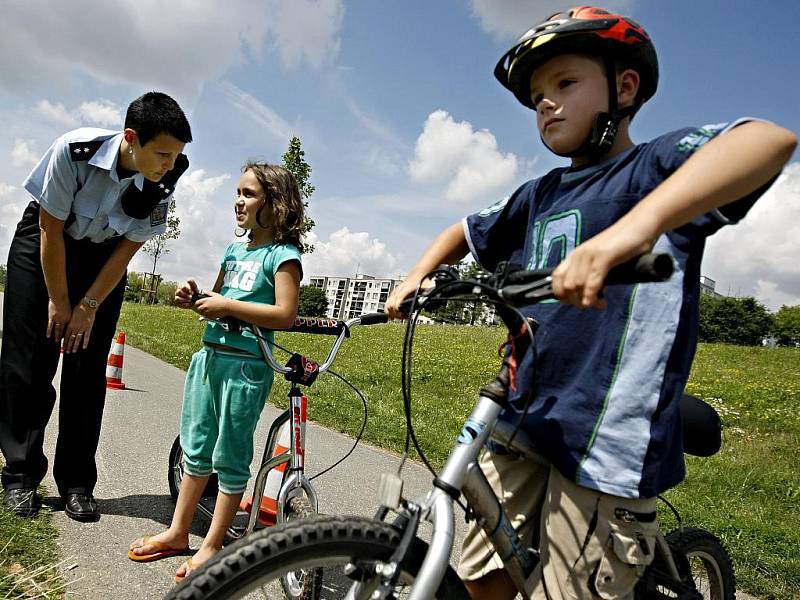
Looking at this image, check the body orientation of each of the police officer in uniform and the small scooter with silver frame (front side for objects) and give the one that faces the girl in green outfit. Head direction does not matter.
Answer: the police officer in uniform

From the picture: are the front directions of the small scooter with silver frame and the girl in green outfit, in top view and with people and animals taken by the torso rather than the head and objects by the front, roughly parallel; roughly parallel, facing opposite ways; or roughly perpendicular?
roughly perpendicular

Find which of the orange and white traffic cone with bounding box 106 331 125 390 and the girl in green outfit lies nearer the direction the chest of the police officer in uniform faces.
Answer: the girl in green outfit

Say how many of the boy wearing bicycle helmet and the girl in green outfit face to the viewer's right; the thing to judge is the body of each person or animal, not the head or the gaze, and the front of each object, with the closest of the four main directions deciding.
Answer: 0

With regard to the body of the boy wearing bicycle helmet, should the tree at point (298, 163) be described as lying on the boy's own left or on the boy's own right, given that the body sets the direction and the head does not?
on the boy's own right

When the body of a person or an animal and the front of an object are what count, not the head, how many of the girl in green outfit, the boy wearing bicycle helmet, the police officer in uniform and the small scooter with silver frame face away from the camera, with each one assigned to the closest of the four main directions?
0

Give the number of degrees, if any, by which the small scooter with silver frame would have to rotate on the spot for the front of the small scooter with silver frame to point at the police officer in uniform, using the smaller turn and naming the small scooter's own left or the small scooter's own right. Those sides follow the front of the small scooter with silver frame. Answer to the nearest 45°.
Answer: approximately 180°

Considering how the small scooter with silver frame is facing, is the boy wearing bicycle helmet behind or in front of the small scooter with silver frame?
in front

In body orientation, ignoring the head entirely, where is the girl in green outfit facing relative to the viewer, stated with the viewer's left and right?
facing the viewer and to the left of the viewer

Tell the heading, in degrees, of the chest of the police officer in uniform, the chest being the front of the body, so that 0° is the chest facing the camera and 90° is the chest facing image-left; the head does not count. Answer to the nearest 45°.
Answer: approximately 315°

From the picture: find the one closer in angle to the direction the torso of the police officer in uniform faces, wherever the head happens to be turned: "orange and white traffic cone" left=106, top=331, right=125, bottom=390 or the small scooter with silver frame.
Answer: the small scooter with silver frame

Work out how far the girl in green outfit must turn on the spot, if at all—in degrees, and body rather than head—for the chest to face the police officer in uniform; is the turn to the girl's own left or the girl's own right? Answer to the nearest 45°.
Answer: approximately 90° to the girl's own right

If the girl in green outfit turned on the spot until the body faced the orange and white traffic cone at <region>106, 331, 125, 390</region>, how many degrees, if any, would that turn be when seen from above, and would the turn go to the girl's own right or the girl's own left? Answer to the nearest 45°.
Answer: approximately 135° to the girl's own right

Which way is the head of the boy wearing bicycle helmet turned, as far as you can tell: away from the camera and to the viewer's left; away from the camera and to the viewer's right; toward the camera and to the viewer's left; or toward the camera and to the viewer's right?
toward the camera and to the viewer's left

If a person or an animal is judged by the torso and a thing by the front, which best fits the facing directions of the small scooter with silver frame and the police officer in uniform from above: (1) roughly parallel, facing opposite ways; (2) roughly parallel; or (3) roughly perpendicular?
roughly parallel

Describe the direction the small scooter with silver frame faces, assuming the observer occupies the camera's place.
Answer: facing the viewer and to the right of the viewer

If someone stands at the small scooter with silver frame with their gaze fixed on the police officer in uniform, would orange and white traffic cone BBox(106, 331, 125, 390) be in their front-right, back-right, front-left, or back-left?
front-right

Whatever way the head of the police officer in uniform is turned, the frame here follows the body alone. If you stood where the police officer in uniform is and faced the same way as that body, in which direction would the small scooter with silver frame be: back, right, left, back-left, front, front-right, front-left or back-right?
front

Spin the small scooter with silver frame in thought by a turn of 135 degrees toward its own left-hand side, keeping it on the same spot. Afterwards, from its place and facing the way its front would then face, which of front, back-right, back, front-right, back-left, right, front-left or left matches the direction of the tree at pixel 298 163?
front
